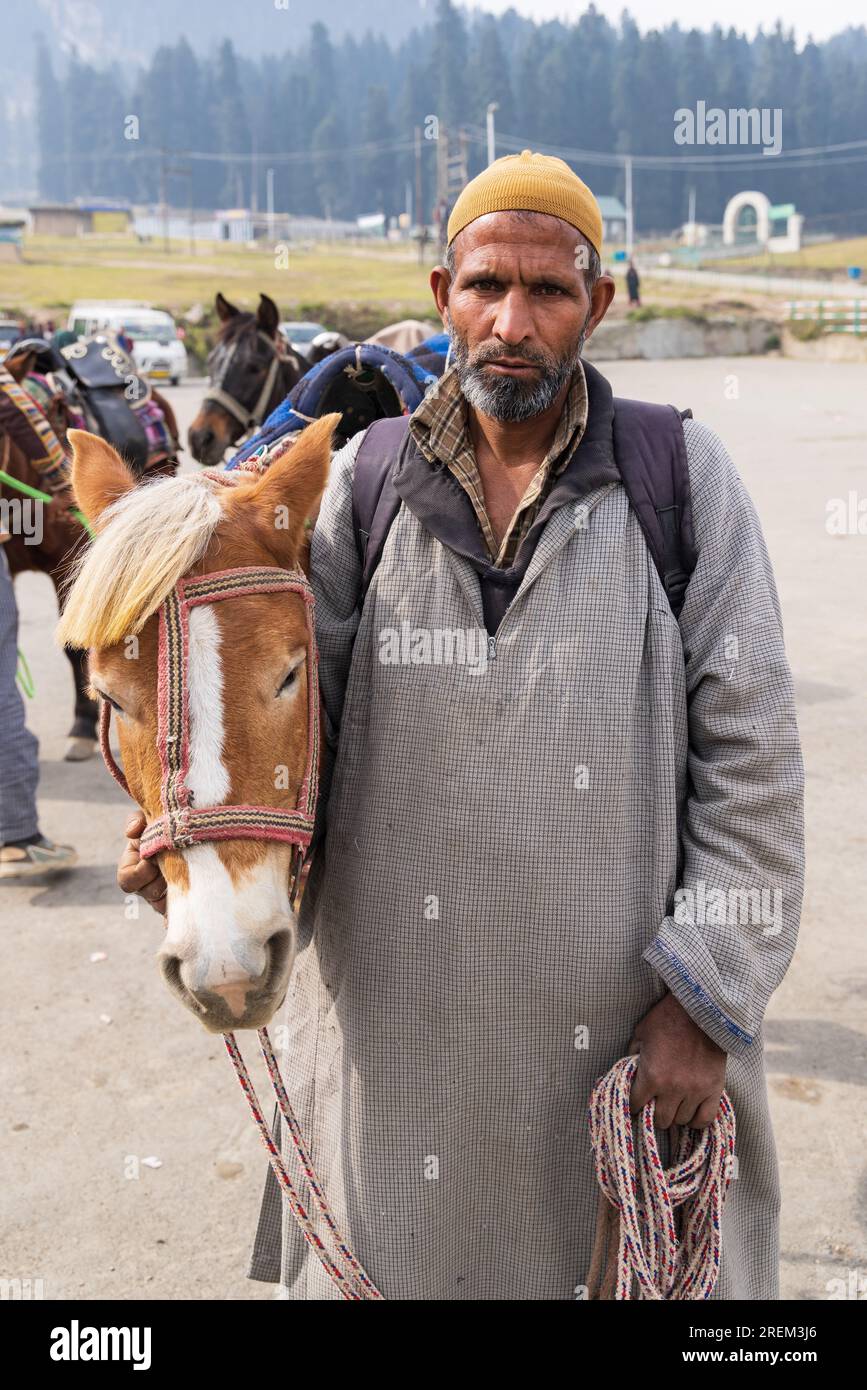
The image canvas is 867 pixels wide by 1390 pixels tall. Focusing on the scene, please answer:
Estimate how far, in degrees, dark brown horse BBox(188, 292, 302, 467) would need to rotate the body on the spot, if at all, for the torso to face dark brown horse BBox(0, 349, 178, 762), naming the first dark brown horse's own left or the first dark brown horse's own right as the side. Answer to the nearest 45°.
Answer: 0° — it already faces it

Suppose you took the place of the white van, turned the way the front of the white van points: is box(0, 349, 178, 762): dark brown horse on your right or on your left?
on your right

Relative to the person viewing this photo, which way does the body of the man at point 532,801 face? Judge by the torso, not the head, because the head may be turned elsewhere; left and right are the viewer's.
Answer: facing the viewer

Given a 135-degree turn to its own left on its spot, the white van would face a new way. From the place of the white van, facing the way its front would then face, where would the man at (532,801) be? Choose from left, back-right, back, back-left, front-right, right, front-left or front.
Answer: back

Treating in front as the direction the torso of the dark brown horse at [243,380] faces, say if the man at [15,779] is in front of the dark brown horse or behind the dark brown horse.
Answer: in front

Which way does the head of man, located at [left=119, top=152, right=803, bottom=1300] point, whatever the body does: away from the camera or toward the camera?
toward the camera

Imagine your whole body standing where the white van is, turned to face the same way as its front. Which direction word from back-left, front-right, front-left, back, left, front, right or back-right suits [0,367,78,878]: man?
front-right

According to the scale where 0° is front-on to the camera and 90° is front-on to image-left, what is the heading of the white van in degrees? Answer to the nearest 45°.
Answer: approximately 315°

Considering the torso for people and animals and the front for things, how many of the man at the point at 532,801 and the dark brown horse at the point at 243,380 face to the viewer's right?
0
